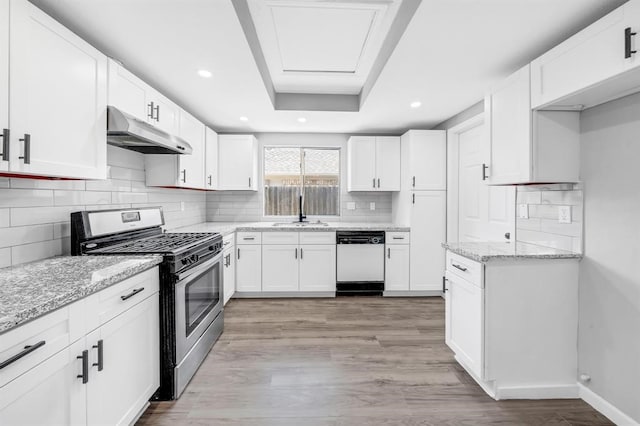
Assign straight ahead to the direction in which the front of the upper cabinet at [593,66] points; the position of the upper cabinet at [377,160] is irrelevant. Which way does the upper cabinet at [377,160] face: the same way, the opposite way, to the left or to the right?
to the left

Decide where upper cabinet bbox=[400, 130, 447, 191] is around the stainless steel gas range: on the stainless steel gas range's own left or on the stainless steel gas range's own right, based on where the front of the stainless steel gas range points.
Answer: on the stainless steel gas range's own left

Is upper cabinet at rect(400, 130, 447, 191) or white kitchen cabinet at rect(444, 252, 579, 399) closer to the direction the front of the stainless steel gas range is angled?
the white kitchen cabinet

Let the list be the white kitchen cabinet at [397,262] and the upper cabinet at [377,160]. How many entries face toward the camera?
2

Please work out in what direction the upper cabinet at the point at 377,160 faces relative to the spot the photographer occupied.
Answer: facing the viewer

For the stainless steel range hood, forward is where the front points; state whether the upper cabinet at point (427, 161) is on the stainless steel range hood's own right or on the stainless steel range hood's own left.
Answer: on the stainless steel range hood's own left

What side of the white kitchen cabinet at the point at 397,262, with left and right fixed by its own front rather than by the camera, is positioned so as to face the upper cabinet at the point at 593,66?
front

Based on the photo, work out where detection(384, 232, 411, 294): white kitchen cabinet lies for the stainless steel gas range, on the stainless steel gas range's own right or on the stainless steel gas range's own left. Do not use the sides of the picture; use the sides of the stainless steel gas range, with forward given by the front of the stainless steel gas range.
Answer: on the stainless steel gas range's own left

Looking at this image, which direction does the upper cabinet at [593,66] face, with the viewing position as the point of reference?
facing the viewer and to the left of the viewer

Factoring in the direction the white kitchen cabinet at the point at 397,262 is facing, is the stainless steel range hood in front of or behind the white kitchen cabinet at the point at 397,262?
in front
